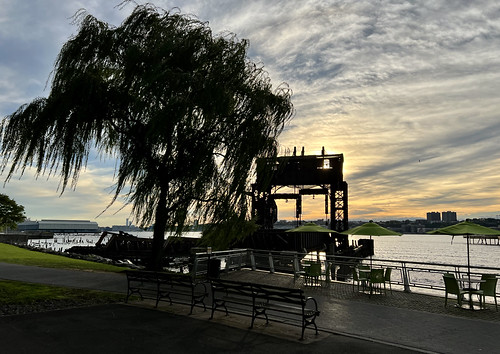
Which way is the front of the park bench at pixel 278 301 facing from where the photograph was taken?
facing away from the viewer and to the right of the viewer

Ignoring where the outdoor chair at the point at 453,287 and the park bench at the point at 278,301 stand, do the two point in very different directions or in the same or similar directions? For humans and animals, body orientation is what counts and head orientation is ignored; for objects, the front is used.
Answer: same or similar directions

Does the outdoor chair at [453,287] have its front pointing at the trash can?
no

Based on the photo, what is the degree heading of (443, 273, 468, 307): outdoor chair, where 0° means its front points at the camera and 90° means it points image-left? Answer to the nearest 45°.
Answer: approximately 225°

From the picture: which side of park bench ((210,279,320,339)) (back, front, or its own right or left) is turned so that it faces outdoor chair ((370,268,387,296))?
front

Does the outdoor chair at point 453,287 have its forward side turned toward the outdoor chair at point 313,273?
no

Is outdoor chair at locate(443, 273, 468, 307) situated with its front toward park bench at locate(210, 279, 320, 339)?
no

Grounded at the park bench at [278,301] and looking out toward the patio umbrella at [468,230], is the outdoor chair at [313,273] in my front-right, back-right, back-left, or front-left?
front-left

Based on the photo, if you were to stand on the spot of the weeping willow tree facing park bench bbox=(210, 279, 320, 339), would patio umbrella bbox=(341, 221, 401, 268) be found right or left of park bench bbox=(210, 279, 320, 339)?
left

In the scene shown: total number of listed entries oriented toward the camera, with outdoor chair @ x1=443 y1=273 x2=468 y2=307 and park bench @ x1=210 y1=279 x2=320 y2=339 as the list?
0

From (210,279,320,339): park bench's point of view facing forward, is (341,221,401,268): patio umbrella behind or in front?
in front

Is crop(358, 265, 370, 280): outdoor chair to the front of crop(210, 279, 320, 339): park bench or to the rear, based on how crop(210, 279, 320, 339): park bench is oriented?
to the front

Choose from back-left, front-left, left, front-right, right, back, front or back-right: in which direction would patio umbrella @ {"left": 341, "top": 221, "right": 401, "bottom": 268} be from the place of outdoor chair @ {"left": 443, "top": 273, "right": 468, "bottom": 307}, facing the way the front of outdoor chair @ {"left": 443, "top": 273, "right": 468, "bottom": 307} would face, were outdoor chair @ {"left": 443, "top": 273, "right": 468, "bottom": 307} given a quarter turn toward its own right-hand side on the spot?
back
